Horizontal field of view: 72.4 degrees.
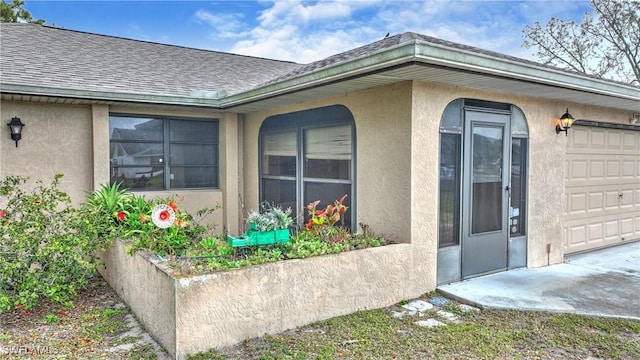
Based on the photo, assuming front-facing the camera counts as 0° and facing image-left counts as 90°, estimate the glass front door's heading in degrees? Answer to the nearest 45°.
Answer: approximately 315°

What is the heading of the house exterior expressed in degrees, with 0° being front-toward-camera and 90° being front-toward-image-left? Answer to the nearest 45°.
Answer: approximately 315°

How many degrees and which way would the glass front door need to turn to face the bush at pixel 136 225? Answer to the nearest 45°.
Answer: approximately 90° to its right

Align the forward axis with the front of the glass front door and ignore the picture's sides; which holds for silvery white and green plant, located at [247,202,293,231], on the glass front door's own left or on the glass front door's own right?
on the glass front door's own right

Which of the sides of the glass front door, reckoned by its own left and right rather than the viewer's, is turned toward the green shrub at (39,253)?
right

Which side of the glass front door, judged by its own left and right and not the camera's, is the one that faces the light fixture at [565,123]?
left
